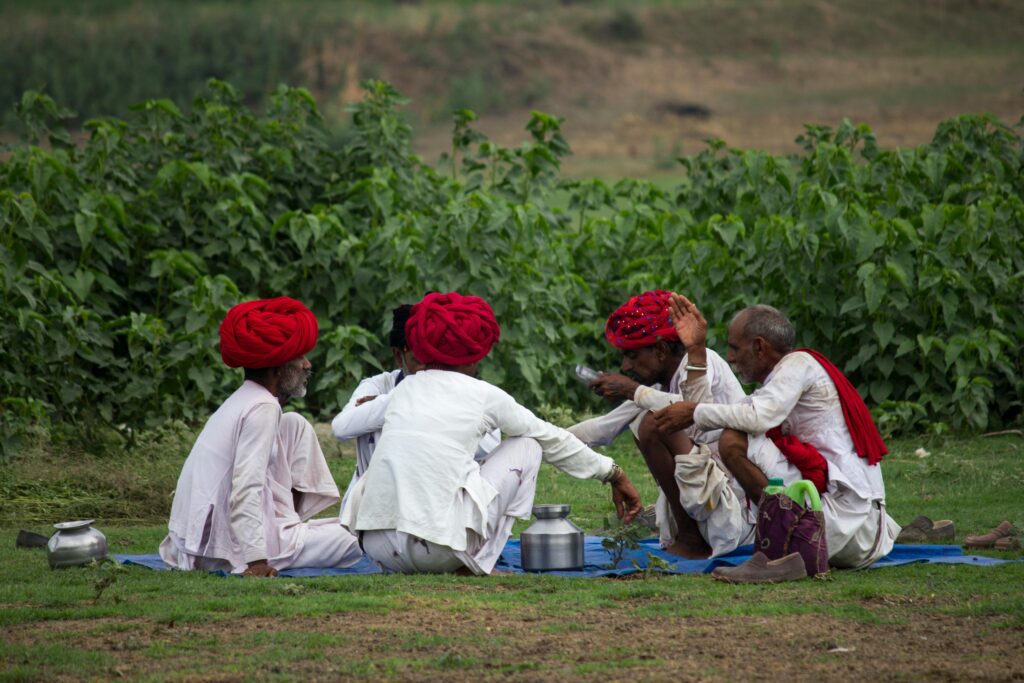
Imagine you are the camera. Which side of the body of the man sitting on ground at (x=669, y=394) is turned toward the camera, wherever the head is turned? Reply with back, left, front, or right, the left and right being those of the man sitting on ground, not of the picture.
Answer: left

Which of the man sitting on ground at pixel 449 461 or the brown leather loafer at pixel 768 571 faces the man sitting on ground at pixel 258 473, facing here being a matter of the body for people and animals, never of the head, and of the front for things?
the brown leather loafer

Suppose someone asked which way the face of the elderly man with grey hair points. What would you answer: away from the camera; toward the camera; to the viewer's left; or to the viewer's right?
to the viewer's left

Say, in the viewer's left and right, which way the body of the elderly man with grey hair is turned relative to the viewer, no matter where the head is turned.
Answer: facing to the left of the viewer

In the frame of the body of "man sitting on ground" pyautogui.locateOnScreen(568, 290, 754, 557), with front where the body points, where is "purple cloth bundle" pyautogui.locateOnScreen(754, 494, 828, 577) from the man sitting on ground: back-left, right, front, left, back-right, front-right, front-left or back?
back-left

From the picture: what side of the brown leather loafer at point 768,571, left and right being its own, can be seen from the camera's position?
left

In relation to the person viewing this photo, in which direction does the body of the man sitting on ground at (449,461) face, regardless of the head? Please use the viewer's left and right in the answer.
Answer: facing away from the viewer and to the right of the viewer

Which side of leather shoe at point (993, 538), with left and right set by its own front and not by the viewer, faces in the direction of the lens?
left

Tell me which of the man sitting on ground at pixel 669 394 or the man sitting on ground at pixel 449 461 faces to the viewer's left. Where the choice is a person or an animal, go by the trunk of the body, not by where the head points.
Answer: the man sitting on ground at pixel 669 394

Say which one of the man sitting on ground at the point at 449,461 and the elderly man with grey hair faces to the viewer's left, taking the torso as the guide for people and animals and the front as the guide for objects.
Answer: the elderly man with grey hair

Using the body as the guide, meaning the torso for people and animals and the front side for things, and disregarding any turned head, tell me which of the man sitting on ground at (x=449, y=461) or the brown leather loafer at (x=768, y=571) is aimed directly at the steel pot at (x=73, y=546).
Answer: the brown leather loafer

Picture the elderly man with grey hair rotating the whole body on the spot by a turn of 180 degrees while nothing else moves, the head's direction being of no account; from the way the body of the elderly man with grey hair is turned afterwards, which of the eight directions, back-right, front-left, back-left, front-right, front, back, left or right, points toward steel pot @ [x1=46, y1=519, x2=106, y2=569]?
back

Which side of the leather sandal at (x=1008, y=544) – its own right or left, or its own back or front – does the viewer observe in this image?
left
